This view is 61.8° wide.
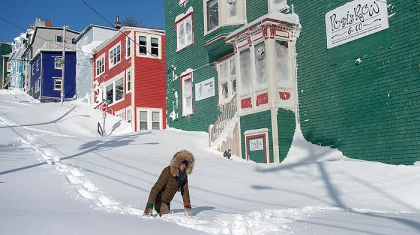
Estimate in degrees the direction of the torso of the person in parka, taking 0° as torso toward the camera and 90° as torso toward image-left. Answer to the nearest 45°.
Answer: approximately 315°

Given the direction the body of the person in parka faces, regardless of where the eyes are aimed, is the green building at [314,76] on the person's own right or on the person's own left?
on the person's own left

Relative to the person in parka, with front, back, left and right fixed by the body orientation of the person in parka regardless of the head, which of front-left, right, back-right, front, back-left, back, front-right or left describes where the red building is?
back-left

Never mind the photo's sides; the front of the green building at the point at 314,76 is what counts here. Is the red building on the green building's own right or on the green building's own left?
on the green building's own right

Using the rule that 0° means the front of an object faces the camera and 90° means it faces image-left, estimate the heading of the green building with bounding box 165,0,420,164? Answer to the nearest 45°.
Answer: approximately 45°

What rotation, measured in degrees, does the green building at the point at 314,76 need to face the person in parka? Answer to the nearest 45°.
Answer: approximately 45° to its left

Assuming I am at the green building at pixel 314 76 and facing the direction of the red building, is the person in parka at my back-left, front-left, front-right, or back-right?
back-left

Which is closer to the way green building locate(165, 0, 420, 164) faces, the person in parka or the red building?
the person in parka
